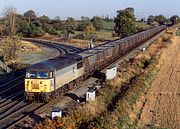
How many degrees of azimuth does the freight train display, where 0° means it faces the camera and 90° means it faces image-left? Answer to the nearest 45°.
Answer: approximately 45°
